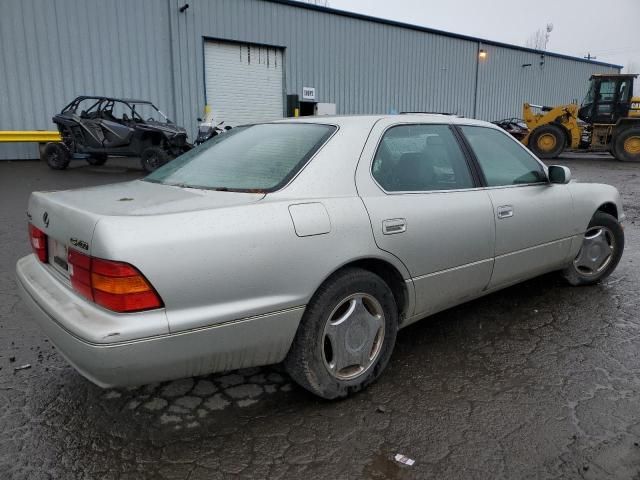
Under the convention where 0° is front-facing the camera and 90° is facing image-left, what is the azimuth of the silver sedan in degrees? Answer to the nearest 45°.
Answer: approximately 225°

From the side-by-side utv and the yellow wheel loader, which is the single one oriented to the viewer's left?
the yellow wheel loader

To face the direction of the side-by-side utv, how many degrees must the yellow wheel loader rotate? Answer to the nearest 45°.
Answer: approximately 45° to its left

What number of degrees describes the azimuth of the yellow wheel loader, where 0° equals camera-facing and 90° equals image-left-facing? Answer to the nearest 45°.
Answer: approximately 90°

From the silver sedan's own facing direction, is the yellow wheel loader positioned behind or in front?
in front

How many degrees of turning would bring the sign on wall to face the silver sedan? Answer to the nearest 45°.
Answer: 0° — it already faces it

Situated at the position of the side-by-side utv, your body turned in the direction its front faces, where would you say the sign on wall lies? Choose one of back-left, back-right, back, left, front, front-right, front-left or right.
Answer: left

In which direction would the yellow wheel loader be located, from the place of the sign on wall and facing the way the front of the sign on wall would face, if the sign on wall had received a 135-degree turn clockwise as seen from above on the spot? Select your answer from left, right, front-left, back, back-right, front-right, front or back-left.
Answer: back-right

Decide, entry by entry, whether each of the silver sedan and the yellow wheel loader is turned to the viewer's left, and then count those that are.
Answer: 1

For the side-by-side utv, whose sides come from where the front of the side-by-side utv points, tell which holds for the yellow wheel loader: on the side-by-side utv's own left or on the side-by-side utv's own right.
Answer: on the side-by-side utv's own left

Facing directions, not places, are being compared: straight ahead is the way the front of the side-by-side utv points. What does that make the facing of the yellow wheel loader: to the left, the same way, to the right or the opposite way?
the opposite way

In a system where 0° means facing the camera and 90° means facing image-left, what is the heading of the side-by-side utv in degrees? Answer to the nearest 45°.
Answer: approximately 315°

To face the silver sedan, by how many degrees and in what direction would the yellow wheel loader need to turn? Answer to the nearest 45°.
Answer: approximately 90° to its left
